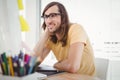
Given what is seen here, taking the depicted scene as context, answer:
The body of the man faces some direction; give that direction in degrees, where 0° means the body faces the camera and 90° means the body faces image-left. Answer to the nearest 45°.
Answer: approximately 45°

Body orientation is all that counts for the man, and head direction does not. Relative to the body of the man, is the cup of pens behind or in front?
in front

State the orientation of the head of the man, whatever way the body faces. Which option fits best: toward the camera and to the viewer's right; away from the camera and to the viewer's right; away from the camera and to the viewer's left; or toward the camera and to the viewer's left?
toward the camera and to the viewer's left
